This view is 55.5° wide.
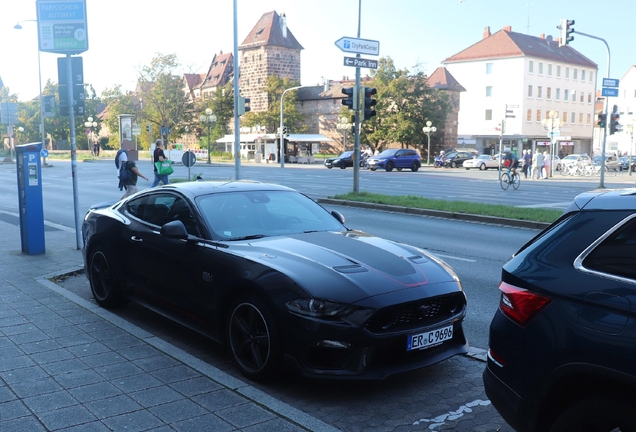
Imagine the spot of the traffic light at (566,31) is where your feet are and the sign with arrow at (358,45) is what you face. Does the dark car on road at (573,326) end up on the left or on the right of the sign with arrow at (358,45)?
left

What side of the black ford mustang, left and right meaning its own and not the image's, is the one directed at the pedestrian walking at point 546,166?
left

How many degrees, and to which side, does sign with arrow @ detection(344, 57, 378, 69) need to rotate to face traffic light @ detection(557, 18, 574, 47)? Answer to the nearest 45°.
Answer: approximately 135° to its left

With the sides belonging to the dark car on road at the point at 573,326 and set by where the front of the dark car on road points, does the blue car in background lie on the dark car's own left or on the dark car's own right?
on the dark car's own left

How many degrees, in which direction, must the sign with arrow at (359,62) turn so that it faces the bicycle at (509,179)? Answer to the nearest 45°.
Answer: approximately 135° to its left

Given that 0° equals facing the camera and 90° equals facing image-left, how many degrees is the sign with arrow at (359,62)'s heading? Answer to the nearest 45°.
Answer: approximately 0°

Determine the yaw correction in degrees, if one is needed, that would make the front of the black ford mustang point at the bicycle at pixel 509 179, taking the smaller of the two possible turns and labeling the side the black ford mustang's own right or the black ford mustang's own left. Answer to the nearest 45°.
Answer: approximately 90° to the black ford mustang's own left

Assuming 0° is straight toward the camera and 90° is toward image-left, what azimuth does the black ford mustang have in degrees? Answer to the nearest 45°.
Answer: approximately 315°

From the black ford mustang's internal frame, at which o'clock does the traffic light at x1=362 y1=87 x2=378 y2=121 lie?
The traffic light is roughly at 8 o'clock from the black ford mustang.
